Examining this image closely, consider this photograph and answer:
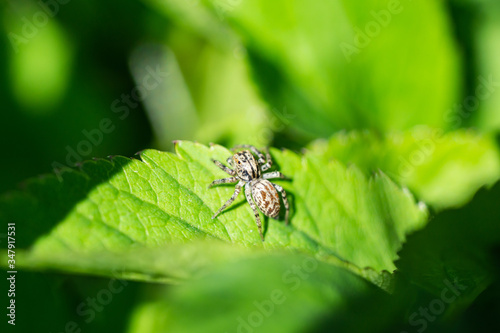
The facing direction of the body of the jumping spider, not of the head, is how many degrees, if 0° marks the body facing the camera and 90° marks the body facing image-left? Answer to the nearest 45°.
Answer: approximately 135°

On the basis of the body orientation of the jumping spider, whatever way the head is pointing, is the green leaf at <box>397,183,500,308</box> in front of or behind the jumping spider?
behind

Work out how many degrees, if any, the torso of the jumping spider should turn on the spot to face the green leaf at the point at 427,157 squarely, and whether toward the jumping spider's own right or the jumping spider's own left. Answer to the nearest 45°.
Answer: approximately 135° to the jumping spider's own right
